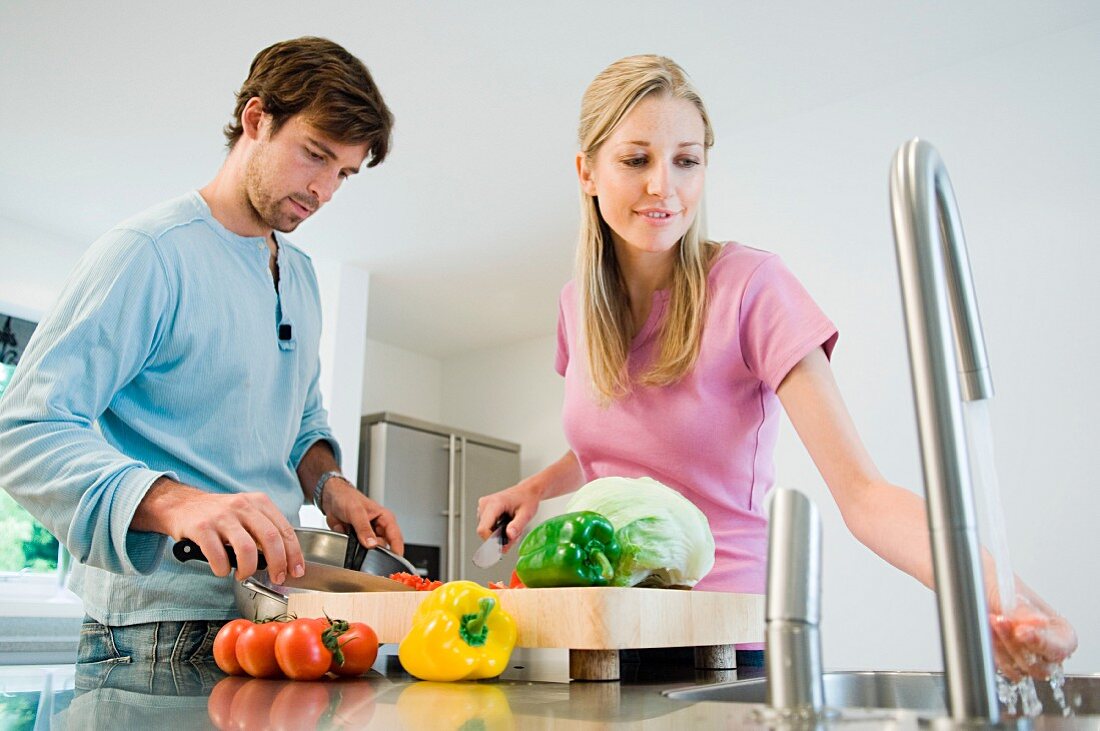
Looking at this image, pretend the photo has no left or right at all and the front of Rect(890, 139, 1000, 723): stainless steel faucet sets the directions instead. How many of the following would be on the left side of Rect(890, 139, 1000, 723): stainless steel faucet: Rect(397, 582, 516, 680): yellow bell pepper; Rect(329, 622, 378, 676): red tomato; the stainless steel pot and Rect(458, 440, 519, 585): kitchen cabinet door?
4

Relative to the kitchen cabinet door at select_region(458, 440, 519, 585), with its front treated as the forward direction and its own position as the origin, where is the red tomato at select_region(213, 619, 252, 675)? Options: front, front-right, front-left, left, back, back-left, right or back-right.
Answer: front-right

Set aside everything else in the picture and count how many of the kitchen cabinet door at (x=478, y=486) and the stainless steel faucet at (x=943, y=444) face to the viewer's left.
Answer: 0

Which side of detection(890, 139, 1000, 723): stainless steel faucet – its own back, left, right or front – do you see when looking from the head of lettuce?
left

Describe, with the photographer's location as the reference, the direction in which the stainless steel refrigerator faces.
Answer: facing the viewer and to the right of the viewer

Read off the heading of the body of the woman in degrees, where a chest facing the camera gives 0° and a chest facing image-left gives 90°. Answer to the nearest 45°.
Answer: approximately 45°

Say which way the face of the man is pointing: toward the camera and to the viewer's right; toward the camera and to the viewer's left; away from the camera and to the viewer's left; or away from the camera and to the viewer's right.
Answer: toward the camera and to the viewer's right

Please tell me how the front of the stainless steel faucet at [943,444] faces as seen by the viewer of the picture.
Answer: facing away from the viewer and to the right of the viewer

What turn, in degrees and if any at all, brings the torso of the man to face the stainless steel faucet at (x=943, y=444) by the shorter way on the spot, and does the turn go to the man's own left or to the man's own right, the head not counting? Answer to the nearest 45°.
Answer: approximately 45° to the man's own right

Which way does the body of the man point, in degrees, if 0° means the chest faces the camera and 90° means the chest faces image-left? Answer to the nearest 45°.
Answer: approximately 315°

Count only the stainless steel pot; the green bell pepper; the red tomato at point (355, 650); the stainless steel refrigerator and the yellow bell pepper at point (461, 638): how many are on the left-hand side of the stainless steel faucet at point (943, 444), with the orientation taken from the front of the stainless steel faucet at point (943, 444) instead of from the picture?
5

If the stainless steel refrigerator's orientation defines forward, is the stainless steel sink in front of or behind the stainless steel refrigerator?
in front

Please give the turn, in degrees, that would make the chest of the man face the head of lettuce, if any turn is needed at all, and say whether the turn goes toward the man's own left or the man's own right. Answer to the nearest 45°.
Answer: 0° — they already face it
